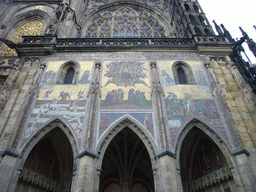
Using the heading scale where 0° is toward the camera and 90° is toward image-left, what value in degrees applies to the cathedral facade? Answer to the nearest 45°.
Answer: approximately 0°
